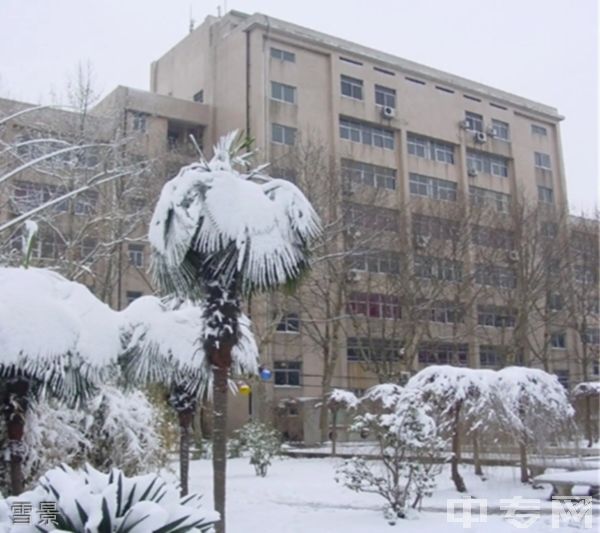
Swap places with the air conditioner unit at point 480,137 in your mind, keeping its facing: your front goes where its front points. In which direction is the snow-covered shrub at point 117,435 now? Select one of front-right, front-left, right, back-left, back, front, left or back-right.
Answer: front-right

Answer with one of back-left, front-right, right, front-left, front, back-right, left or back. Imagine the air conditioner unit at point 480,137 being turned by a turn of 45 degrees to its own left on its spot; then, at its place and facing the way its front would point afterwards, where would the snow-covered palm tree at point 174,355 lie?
right

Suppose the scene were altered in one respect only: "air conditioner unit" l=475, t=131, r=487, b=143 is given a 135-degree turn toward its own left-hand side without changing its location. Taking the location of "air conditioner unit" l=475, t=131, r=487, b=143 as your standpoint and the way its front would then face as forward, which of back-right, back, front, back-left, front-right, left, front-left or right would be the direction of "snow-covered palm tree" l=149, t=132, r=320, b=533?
back

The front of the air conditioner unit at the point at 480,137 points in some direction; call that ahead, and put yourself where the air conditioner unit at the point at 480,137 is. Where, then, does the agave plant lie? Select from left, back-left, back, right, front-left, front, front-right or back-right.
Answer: front-right

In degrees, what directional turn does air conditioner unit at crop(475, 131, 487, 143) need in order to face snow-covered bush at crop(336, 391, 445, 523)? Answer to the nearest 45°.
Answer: approximately 45° to its right

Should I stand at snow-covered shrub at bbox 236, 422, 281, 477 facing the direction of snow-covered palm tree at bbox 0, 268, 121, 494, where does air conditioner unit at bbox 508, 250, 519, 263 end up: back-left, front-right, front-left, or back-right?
back-left
